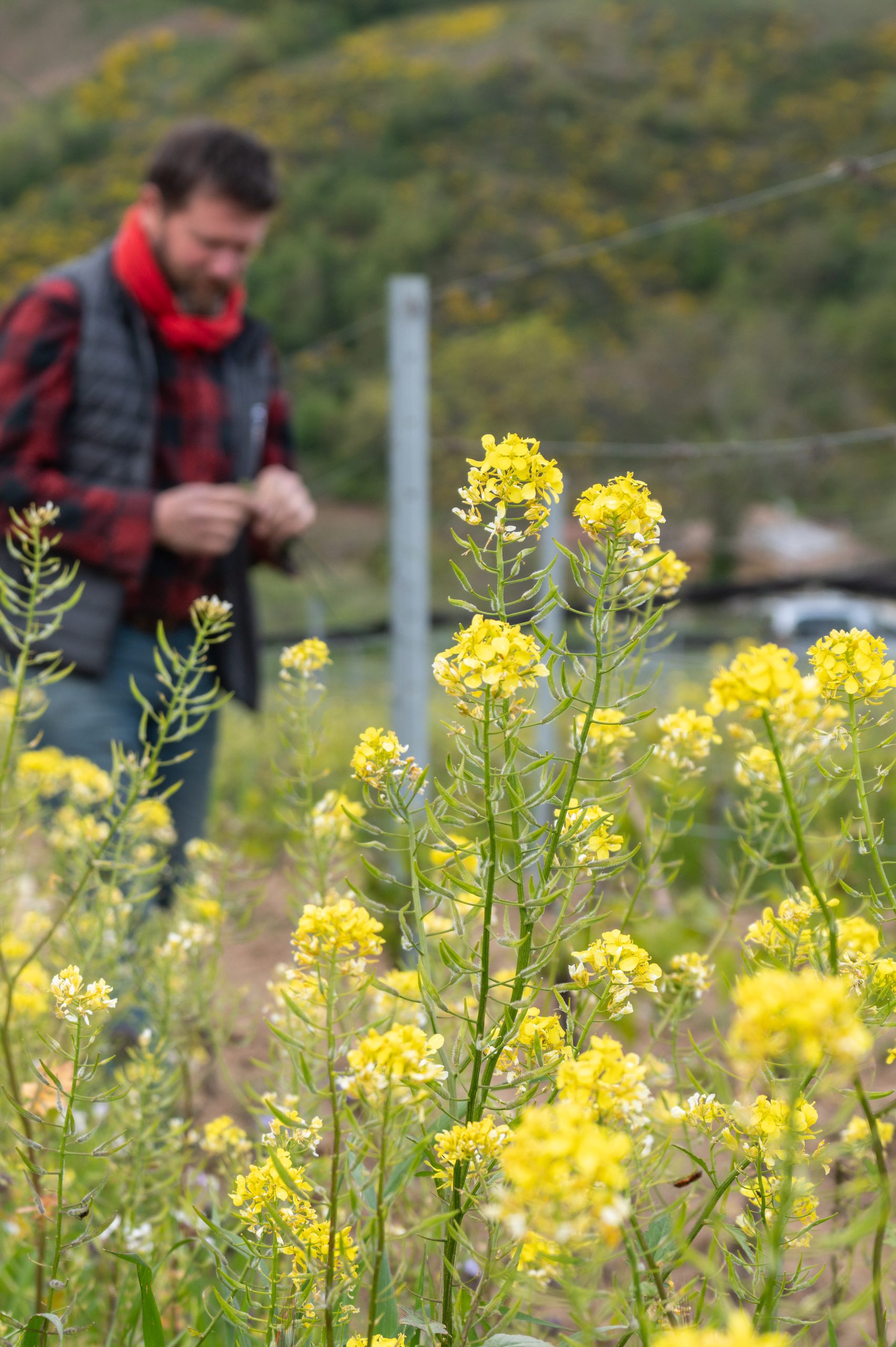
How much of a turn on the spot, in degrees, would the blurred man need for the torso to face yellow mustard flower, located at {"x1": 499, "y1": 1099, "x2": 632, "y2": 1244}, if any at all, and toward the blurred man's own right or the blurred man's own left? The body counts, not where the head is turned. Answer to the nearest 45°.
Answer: approximately 45° to the blurred man's own right

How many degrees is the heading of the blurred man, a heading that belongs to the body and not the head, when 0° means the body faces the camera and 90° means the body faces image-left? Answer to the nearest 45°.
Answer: approximately 315°

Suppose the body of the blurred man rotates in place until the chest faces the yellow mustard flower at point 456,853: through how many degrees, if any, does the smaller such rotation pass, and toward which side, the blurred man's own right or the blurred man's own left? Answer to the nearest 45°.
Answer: approximately 45° to the blurred man's own right

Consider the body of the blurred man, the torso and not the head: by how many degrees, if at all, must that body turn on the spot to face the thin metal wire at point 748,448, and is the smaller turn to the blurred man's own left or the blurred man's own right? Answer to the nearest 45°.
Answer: approximately 45° to the blurred man's own left

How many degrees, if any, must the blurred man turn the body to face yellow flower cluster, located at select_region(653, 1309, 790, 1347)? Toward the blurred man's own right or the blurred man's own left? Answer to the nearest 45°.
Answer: approximately 45° to the blurred man's own right

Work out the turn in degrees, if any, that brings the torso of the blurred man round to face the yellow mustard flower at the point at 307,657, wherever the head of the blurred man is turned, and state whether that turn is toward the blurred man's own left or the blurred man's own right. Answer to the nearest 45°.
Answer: approximately 45° to the blurred man's own right

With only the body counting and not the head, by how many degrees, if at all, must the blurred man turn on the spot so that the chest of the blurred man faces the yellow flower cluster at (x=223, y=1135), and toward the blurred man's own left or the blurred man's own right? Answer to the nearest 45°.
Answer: approximately 45° to the blurred man's own right

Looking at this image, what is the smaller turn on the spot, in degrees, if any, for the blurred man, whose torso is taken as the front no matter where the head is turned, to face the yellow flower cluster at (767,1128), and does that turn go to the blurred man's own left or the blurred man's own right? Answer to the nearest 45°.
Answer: approximately 45° to the blurred man's own right
